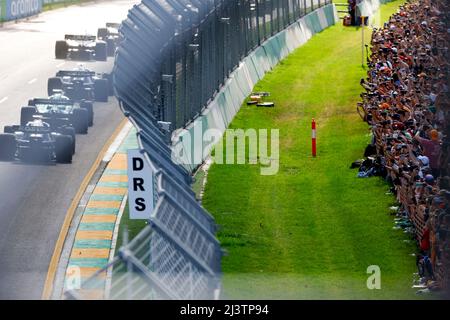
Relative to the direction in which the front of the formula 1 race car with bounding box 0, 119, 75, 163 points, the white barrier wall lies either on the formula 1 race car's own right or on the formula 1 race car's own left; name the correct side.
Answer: on the formula 1 race car's own right

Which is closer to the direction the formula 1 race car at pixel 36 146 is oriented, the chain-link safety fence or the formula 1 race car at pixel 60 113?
the formula 1 race car

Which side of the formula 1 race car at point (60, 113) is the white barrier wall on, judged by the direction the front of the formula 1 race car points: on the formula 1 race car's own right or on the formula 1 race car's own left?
on the formula 1 race car's own right

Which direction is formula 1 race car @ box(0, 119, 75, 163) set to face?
away from the camera

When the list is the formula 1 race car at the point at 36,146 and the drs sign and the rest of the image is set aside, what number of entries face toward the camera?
1

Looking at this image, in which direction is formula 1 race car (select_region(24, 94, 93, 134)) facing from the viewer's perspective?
away from the camera

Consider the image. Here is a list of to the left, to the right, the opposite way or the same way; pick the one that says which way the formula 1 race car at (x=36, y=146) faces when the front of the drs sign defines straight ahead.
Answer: the opposite way

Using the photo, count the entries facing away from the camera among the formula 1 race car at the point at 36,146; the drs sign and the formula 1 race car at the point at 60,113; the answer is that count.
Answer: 2

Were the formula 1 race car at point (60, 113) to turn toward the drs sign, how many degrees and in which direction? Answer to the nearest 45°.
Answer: approximately 180°

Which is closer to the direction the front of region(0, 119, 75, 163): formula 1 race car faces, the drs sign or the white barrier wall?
the white barrier wall

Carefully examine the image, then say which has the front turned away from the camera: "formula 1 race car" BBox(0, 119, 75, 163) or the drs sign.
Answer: the formula 1 race car

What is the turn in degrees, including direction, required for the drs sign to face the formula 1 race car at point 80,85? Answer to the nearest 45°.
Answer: approximately 180°
